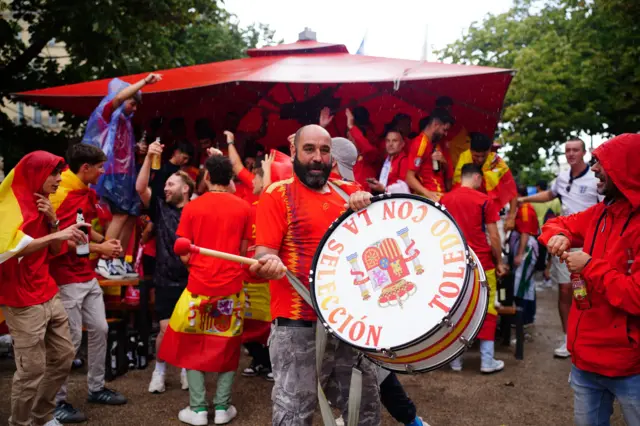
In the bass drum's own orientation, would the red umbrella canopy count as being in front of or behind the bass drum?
behind

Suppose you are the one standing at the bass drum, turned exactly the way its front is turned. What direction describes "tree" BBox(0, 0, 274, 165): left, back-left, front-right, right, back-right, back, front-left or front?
back-right

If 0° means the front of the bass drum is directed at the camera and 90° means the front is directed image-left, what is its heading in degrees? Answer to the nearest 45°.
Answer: approximately 0°

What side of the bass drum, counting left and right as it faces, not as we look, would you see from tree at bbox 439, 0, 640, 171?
back
